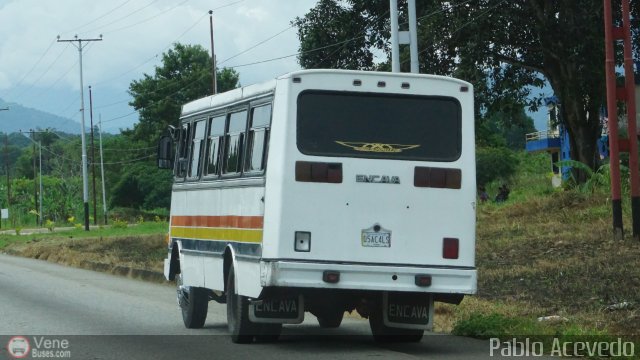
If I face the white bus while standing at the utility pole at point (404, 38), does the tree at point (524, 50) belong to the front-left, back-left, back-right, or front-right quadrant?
back-left

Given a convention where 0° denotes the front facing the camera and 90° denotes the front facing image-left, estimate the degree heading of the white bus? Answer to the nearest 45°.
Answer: approximately 180°

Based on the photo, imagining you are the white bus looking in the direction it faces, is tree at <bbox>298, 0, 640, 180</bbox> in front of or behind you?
in front

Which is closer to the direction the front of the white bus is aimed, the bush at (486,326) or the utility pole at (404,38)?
the utility pole

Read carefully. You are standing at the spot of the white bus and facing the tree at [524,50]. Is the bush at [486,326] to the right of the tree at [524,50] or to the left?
right

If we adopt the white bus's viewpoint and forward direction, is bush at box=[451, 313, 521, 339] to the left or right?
on its right

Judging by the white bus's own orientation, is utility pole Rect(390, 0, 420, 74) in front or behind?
in front
